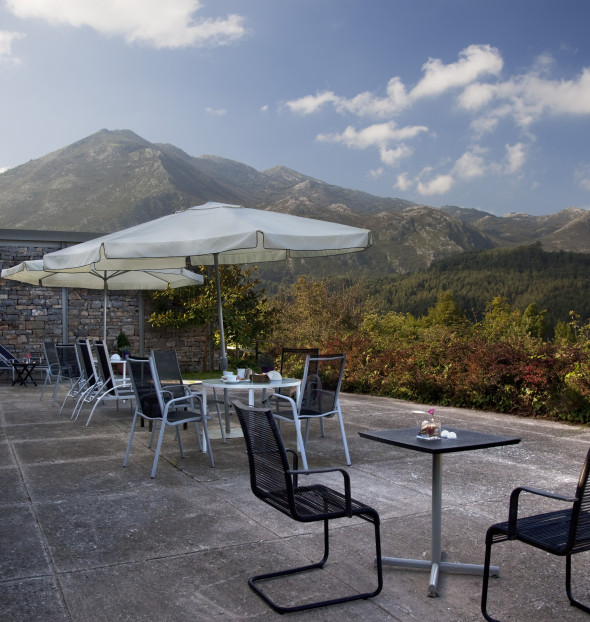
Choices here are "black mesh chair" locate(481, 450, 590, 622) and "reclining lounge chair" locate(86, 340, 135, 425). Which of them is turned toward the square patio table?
the black mesh chair

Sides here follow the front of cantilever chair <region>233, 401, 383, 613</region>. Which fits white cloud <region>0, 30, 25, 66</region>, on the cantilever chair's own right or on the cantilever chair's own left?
on the cantilever chair's own left

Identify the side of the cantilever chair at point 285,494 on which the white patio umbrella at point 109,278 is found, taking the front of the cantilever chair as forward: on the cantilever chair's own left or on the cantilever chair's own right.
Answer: on the cantilever chair's own left

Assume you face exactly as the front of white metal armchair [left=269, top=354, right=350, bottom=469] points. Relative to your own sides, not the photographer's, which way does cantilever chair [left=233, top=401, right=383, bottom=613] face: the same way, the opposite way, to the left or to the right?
to the right

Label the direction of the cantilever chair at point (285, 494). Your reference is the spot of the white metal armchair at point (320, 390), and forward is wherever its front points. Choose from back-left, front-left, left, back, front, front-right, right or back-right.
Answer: back-left

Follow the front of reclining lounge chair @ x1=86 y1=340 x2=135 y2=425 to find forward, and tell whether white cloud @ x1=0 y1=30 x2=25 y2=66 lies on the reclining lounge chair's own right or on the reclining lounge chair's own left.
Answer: on the reclining lounge chair's own left

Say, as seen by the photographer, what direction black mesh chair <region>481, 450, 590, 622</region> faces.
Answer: facing away from the viewer and to the left of the viewer

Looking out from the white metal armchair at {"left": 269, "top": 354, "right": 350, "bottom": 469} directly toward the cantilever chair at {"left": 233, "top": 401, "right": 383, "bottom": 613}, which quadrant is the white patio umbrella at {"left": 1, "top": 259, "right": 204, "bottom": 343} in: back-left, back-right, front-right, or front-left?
back-right

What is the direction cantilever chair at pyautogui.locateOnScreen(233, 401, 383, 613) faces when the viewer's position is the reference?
facing away from the viewer and to the right of the viewer

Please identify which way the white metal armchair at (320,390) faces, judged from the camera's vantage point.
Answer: facing away from the viewer and to the left of the viewer

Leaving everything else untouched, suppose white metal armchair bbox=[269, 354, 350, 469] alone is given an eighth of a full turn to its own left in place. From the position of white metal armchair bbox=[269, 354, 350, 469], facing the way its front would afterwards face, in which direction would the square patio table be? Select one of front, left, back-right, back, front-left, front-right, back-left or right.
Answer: left
